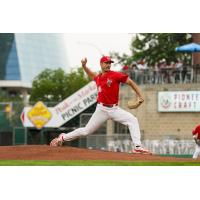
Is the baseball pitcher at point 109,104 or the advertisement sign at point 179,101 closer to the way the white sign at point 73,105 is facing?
the baseball pitcher

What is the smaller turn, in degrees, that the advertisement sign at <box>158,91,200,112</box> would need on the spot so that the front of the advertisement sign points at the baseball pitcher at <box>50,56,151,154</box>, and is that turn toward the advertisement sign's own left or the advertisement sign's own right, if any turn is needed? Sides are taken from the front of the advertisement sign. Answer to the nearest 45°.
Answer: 0° — it already faces them

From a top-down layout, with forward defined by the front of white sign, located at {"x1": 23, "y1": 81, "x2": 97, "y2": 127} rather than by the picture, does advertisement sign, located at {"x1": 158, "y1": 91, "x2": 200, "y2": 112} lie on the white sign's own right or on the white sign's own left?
on the white sign's own left

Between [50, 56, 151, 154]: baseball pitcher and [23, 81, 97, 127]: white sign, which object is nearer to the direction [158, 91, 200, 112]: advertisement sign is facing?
the baseball pitcher

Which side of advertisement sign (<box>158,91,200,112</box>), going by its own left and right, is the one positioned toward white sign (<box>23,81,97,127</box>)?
right

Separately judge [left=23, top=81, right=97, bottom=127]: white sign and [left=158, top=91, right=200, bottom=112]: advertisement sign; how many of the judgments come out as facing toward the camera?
2

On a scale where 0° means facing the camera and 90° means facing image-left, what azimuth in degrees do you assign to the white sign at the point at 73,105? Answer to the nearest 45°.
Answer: approximately 0°

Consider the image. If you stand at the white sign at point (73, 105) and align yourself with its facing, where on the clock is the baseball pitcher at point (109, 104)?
The baseball pitcher is roughly at 12 o'clock from the white sign.
